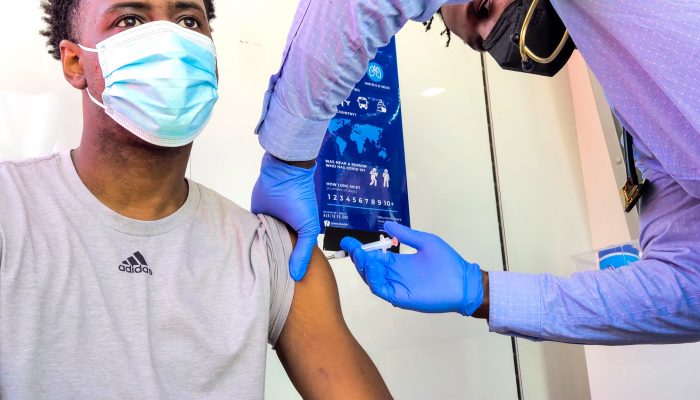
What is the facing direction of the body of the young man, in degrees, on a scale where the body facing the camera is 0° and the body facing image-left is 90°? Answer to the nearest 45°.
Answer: approximately 0°

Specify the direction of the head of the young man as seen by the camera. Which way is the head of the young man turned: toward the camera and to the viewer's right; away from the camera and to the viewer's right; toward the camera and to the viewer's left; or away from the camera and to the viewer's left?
toward the camera and to the viewer's right

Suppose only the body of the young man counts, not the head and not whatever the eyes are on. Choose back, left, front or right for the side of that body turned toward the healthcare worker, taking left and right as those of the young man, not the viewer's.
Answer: left
